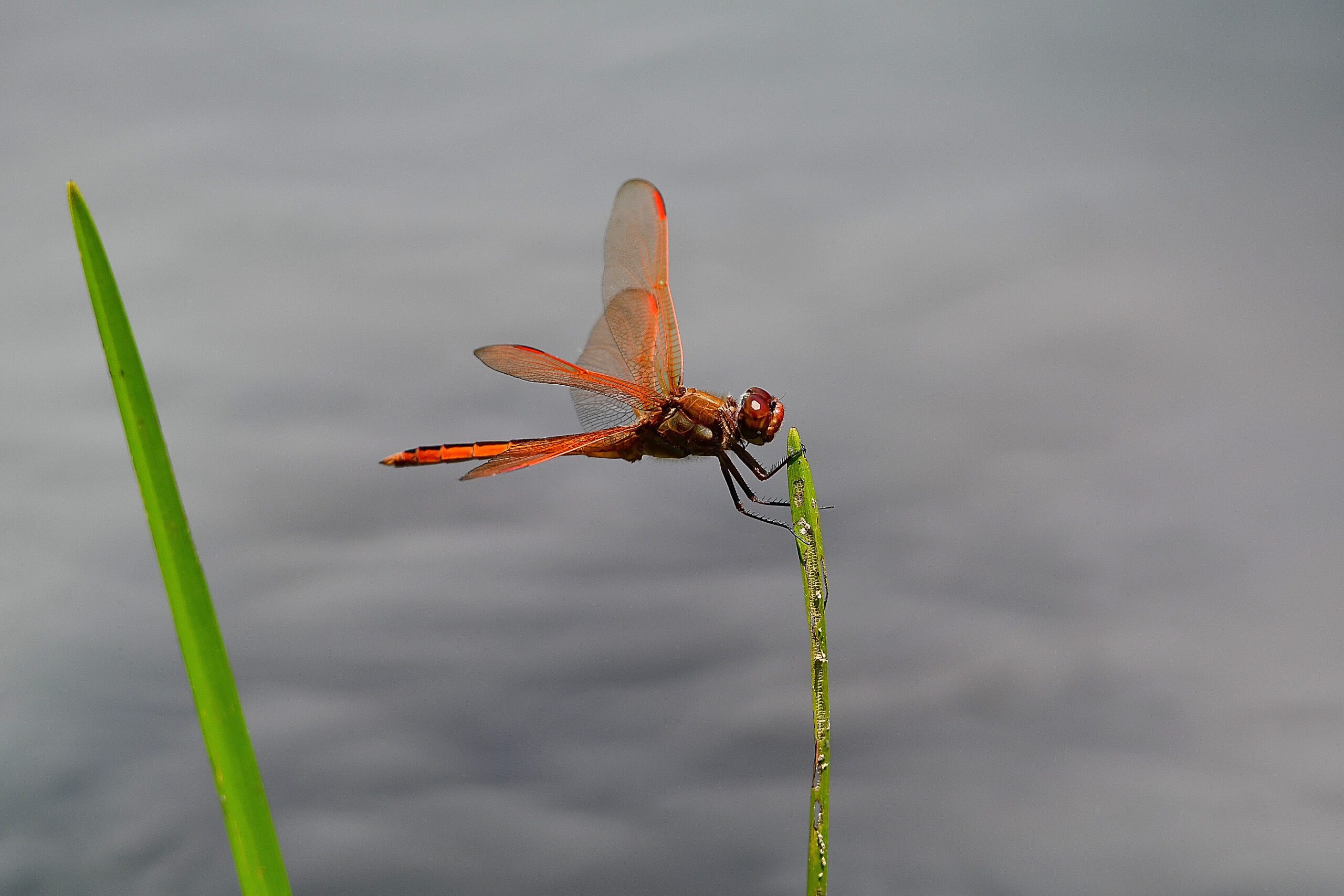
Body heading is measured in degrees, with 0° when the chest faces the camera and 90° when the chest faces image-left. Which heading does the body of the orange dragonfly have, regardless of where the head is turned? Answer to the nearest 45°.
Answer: approximately 270°
